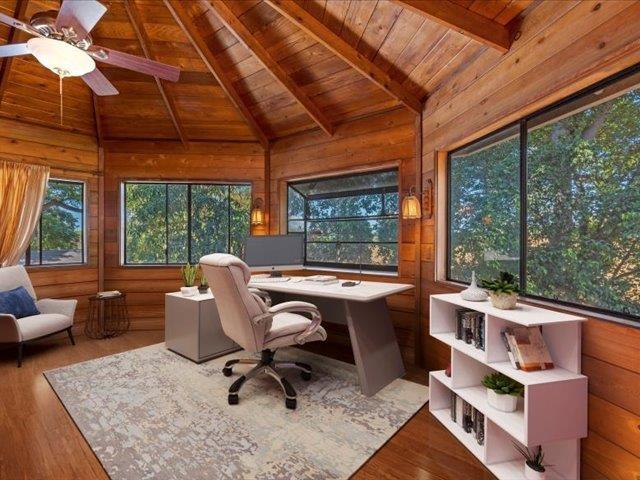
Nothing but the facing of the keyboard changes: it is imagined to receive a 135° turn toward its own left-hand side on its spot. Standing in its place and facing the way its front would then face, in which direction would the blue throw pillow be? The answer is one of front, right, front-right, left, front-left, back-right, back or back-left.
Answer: back-left

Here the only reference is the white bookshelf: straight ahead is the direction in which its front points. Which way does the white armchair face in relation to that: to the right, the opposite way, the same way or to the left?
the opposite way

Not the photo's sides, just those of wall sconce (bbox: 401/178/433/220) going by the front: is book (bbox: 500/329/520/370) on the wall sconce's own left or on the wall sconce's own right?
on the wall sconce's own left

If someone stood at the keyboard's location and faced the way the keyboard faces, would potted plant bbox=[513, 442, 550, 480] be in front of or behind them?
in front

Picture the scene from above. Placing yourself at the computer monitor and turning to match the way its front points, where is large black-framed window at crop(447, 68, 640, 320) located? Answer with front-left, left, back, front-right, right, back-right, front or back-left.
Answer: front-left

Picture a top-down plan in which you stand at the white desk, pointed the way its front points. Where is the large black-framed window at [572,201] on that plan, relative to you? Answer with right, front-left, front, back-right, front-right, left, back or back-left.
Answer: left

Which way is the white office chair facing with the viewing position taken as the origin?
facing away from the viewer and to the right of the viewer

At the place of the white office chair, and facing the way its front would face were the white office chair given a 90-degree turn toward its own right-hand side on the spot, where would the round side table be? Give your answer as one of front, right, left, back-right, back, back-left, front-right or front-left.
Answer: back

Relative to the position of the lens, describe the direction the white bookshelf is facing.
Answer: facing the viewer and to the left of the viewer

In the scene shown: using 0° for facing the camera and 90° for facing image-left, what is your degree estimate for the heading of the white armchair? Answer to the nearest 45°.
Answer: approximately 315°

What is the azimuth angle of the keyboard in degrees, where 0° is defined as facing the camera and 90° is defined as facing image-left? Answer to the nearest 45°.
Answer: approximately 0°
